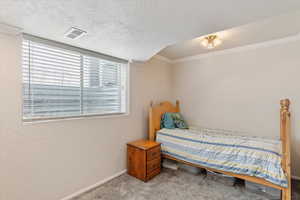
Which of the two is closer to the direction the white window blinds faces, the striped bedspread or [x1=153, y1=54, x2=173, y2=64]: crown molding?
the striped bedspread

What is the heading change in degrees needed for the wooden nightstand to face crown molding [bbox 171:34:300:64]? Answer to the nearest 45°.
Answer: approximately 45° to its left

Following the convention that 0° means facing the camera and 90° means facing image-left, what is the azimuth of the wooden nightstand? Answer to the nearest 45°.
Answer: approximately 315°

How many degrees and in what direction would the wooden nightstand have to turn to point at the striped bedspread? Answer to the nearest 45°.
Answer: approximately 45° to its left
